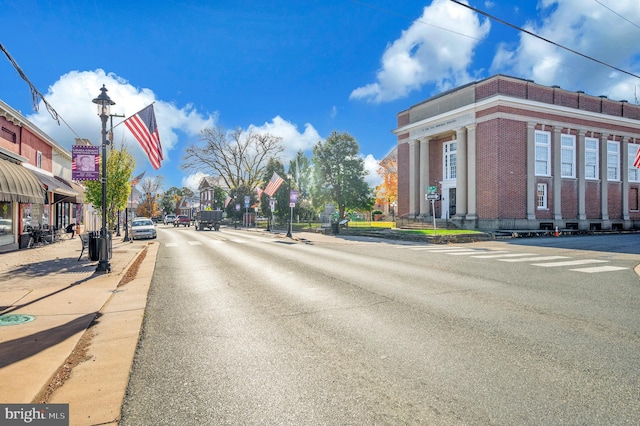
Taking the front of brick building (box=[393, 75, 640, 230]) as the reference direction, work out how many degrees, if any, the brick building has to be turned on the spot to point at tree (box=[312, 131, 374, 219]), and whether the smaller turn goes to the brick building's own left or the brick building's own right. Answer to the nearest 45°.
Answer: approximately 45° to the brick building's own right

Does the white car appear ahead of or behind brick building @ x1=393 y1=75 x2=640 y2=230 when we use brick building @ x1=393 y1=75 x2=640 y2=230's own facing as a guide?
ahead

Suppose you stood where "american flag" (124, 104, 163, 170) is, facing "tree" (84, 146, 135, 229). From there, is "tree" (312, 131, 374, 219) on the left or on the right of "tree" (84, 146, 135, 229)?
right

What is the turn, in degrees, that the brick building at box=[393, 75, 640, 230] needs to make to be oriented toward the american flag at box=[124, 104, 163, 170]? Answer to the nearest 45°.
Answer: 0° — it already faces it

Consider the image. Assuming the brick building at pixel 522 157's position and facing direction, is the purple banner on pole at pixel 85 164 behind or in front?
in front

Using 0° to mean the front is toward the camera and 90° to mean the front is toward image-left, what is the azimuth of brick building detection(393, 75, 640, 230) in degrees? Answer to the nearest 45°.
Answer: approximately 45°

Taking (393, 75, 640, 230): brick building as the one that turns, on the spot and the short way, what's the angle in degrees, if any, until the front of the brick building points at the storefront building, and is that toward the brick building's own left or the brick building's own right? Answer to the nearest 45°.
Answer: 0° — it already faces it
